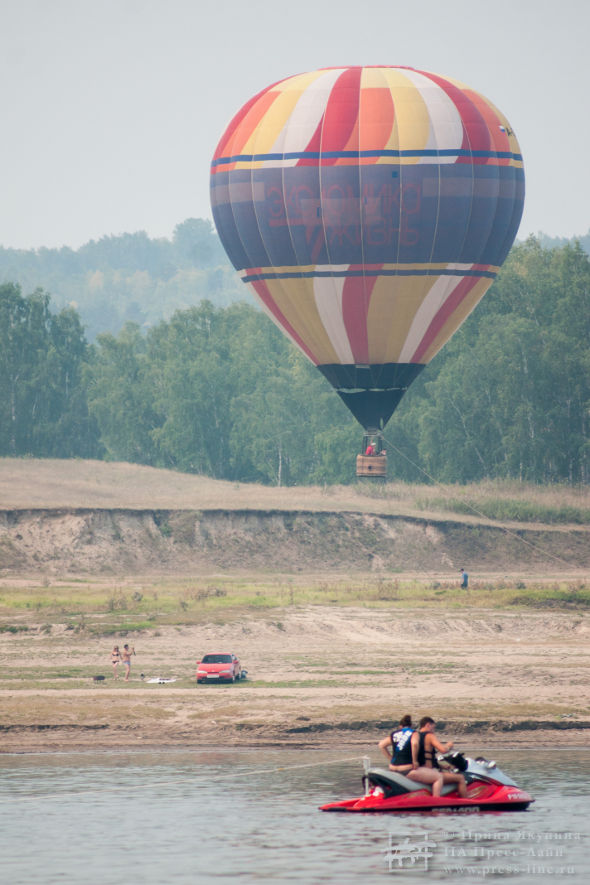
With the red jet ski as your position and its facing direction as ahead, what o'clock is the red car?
The red car is roughly at 8 o'clock from the red jet ski.

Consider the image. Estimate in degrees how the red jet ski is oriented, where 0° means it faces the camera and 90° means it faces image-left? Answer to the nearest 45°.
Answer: approximately 270°
